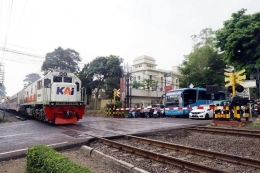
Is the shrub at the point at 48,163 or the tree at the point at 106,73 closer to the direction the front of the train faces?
the shrub

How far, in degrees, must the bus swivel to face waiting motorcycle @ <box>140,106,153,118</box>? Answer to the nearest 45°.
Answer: approximately 45° to its right

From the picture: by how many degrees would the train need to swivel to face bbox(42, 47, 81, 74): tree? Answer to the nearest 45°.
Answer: approximately 135° to its left
